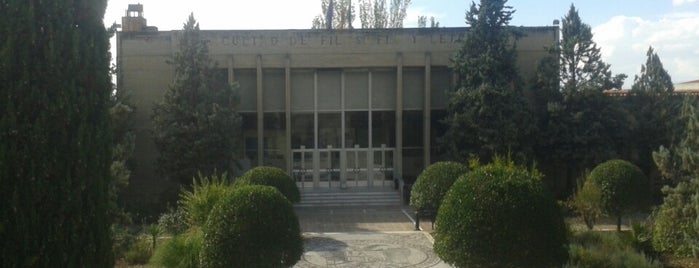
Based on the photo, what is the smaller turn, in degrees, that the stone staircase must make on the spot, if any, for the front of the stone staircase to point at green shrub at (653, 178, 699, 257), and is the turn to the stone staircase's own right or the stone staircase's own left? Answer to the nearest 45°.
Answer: approximately 45° to the stone staircase's own left

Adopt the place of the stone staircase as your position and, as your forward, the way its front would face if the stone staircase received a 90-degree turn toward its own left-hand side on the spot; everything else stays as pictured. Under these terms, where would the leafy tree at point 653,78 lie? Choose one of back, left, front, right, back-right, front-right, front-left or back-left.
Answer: front

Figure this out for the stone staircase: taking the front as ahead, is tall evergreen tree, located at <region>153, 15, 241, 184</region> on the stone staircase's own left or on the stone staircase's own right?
on the stone staircase's own right

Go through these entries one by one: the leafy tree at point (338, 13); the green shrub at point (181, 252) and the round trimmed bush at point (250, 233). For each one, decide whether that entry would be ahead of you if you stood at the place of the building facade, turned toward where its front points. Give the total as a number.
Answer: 2

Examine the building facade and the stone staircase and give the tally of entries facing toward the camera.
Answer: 2

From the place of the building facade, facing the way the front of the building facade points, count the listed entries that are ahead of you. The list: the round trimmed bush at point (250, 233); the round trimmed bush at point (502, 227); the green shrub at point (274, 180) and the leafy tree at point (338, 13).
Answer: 3

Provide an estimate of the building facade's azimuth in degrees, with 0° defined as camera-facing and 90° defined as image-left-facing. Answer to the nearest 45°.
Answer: approximately 0°

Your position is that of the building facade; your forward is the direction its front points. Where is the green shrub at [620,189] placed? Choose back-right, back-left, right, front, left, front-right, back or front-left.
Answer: front-left

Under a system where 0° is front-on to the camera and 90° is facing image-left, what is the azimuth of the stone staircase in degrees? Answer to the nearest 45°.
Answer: approximately 0°

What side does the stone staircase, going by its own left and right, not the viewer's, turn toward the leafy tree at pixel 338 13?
back

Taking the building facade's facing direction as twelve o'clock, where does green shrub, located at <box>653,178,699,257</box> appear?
The green shrub is roughly at 11 o'clock from the building facade.

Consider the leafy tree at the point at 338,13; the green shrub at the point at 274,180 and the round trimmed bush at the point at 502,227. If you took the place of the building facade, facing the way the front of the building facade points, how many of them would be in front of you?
2
